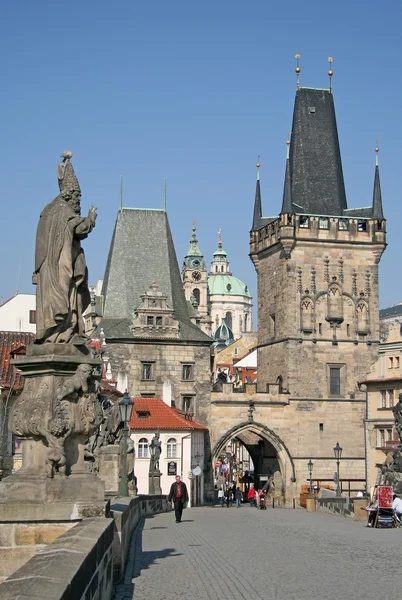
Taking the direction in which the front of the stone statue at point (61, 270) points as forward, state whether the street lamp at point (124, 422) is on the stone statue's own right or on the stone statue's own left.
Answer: on the stone statue's own left

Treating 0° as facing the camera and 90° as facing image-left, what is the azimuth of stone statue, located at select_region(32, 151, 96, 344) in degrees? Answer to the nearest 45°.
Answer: approximately 270°

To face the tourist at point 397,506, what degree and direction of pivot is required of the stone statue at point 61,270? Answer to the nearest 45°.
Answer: approximately 45° to its left

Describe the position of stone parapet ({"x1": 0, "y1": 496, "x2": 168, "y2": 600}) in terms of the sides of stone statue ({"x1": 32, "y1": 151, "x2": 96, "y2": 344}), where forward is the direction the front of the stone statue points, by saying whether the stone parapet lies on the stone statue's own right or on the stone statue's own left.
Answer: on the stone statue's own right
